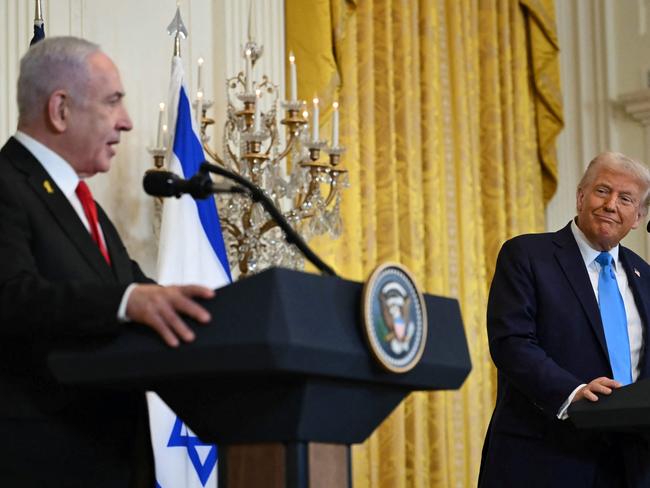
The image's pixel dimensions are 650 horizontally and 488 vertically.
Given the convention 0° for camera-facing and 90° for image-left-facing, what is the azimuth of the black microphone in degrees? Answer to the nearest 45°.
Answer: approximately 90°

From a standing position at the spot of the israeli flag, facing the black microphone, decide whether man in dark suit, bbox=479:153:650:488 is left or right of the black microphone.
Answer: left

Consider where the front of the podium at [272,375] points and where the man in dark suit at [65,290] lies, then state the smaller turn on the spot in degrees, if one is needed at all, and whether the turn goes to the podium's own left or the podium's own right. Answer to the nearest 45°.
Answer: approximately 180°

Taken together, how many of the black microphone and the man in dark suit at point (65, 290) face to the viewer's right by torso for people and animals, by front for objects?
1

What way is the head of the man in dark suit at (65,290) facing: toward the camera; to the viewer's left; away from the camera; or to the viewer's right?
to the viewer's right

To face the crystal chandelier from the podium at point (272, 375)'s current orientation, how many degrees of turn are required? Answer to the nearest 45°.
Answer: approximately 135° to its left

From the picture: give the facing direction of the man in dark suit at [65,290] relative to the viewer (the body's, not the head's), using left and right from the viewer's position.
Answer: facing to the right of the viewer

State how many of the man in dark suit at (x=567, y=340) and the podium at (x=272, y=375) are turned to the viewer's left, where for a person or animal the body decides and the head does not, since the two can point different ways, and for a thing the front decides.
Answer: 0
